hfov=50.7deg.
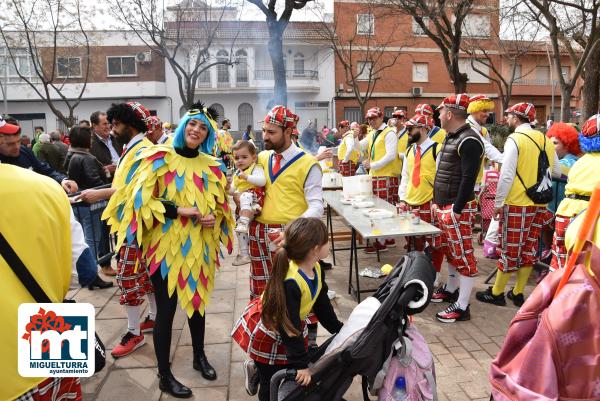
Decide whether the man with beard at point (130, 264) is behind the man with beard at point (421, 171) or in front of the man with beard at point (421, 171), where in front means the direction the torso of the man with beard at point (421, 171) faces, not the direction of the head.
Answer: in front

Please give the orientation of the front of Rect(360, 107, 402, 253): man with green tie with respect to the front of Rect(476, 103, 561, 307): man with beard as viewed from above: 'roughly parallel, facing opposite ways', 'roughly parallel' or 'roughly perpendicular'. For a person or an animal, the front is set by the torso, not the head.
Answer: roughly perpendicular

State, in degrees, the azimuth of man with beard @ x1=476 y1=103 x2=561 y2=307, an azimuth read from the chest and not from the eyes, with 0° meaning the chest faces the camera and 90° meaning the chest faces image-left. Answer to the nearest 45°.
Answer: approximately 135°

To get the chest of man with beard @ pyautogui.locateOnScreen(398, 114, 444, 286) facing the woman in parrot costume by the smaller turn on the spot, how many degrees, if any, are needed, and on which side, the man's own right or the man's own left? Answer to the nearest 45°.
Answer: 0° — they already face them

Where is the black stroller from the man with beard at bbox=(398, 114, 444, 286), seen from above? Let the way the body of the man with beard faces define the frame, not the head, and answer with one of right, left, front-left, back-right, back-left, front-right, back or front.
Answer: front-left

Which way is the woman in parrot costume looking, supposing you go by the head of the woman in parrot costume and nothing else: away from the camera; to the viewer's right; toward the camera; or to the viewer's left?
toward the camera

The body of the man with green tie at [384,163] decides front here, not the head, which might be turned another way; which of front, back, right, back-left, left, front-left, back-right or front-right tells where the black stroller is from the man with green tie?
front-left

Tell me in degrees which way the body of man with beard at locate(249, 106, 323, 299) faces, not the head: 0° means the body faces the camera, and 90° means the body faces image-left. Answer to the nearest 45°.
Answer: approximately 45°

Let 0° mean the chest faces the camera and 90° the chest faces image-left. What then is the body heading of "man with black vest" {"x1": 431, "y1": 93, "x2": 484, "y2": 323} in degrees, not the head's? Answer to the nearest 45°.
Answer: approximately 90°
